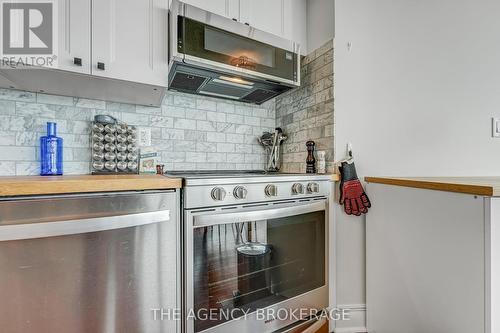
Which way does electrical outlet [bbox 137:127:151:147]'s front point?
toward the camera

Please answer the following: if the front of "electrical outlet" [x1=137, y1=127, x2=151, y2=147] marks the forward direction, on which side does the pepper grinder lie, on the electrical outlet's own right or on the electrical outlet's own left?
on the electrical outlet's own left

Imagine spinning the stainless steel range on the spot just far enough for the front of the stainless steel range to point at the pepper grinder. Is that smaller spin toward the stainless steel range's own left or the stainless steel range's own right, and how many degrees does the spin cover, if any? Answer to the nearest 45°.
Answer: approximately 90° to the stainless steel range's own left

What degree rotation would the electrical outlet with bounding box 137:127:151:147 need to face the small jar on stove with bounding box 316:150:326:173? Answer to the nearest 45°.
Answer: approximately 90° to its left

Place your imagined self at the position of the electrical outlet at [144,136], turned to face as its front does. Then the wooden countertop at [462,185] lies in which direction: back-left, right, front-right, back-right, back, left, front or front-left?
front-left

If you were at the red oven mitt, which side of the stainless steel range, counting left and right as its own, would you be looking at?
left

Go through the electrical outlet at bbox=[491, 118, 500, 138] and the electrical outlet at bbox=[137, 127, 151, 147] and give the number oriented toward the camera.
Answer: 2

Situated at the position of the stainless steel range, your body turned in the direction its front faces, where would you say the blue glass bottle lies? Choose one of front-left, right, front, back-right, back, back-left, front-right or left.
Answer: back-right

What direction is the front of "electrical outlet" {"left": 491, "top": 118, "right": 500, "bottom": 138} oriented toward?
toward the camera

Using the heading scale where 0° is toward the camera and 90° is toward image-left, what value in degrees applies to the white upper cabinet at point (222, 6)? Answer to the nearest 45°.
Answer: approximately 315°
